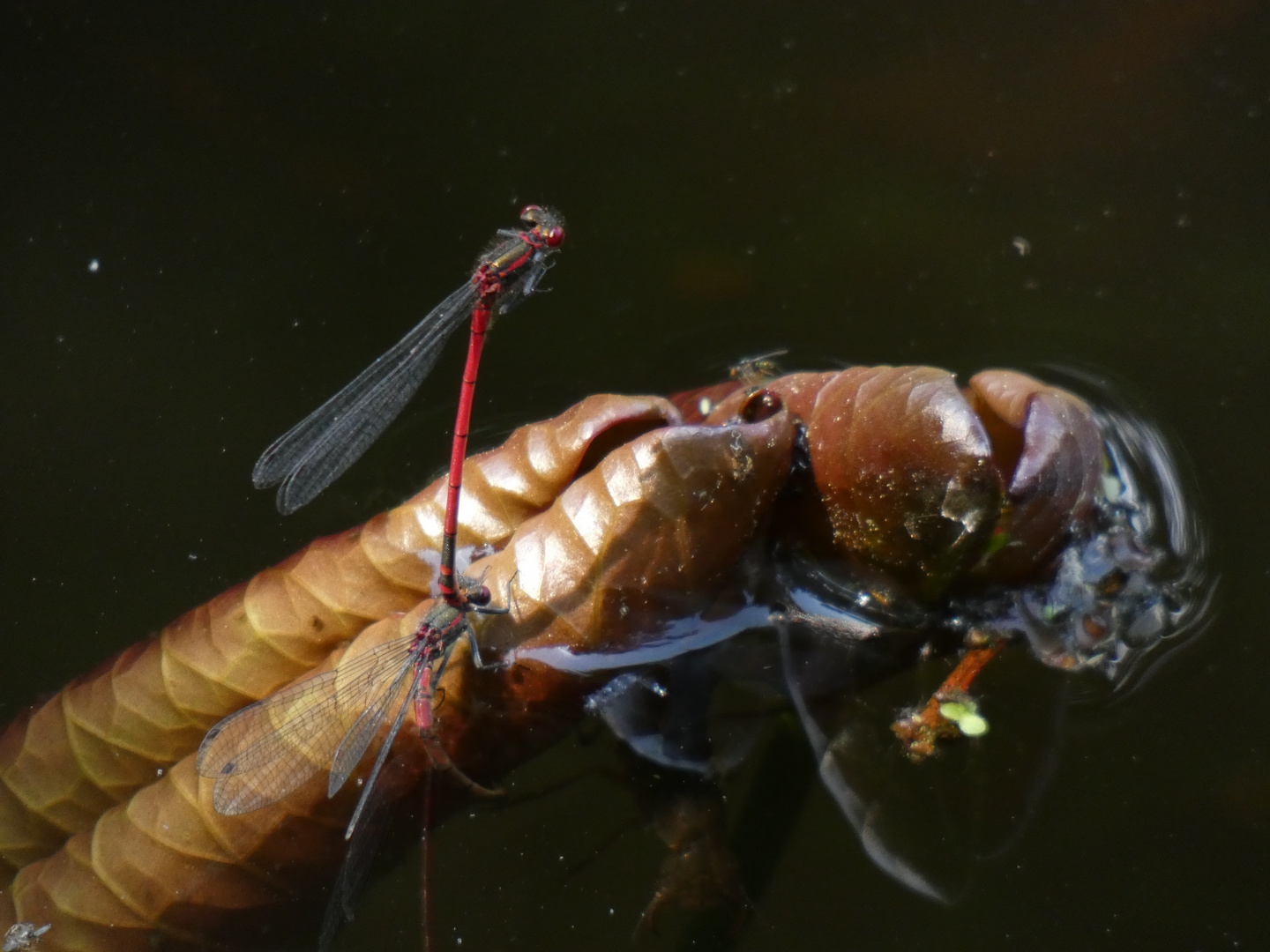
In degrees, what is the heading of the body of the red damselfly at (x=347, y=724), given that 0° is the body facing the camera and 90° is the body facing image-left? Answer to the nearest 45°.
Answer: approximately 225°

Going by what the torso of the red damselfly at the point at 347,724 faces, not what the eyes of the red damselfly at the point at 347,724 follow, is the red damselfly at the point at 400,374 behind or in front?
in front
